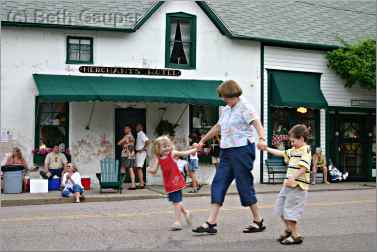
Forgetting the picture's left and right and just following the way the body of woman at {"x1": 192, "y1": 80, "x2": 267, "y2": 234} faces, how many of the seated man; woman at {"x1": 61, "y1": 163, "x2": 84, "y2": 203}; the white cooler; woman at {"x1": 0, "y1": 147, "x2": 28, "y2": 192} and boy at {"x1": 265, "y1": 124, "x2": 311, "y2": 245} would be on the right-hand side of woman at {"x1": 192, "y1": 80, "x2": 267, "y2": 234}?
4

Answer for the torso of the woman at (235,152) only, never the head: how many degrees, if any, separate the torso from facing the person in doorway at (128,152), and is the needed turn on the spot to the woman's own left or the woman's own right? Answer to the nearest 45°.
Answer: approximately 135° to the woman's own right

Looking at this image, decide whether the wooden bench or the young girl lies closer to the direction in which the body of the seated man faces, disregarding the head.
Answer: the young girl

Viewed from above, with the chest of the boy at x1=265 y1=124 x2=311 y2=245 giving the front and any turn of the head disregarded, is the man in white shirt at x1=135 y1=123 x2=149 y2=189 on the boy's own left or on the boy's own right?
on the boy's own right

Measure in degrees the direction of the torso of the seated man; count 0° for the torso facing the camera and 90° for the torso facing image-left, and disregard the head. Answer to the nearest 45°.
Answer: approximately 0°

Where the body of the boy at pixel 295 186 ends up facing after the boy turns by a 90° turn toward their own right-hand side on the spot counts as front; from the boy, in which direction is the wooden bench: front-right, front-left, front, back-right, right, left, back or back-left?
front-right

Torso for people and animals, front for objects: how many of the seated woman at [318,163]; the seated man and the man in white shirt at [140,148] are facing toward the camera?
2
